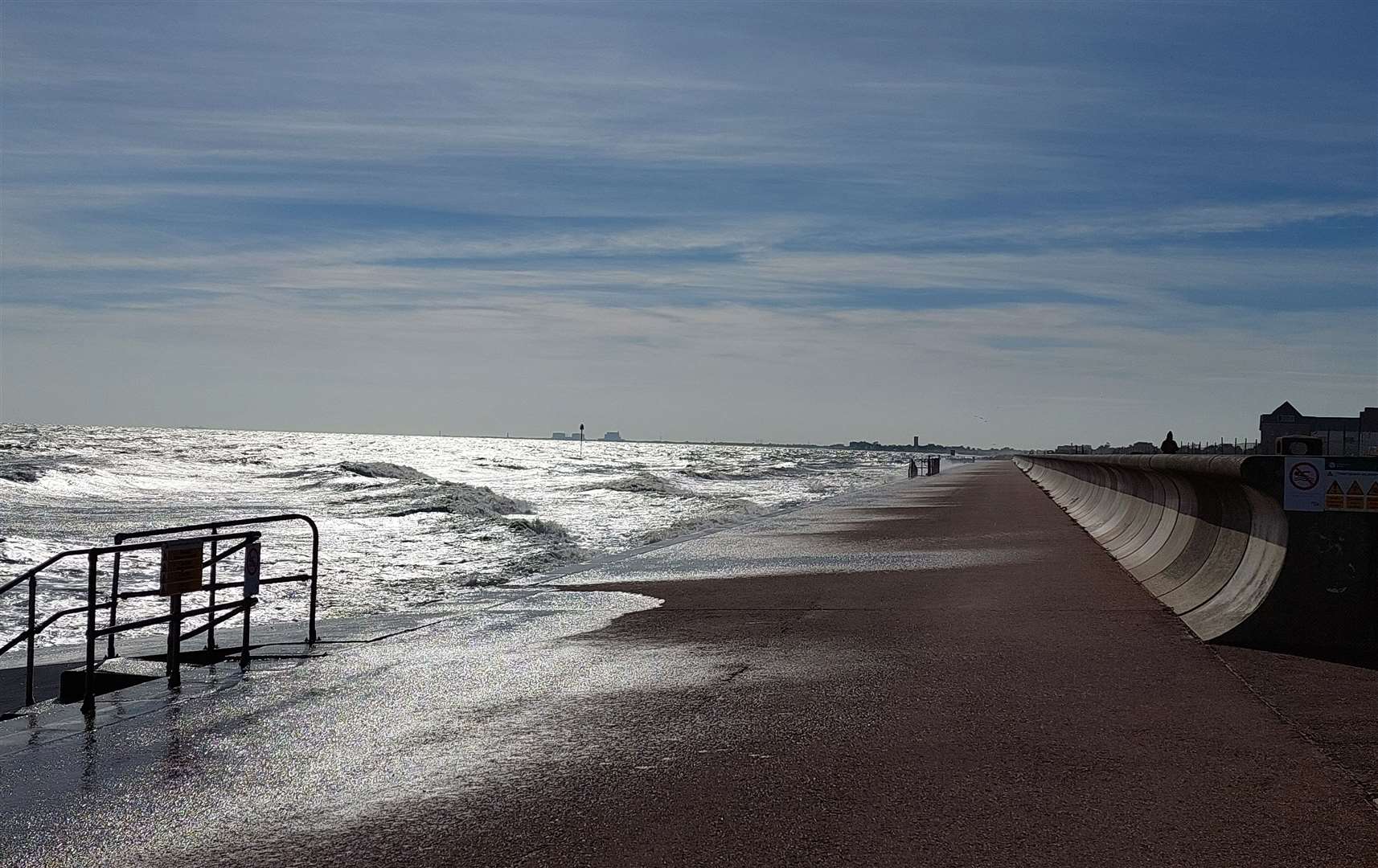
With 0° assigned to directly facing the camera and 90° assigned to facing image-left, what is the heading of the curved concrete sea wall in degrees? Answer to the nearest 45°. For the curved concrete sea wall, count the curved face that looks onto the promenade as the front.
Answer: approximately 90°

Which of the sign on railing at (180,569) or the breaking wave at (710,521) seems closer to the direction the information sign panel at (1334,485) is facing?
the sign on railing

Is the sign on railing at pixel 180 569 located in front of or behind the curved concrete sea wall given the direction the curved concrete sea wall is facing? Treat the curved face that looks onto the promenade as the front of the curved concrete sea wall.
in front

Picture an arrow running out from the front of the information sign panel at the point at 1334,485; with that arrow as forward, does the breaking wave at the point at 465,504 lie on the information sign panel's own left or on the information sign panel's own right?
on the information sign panel's own right
